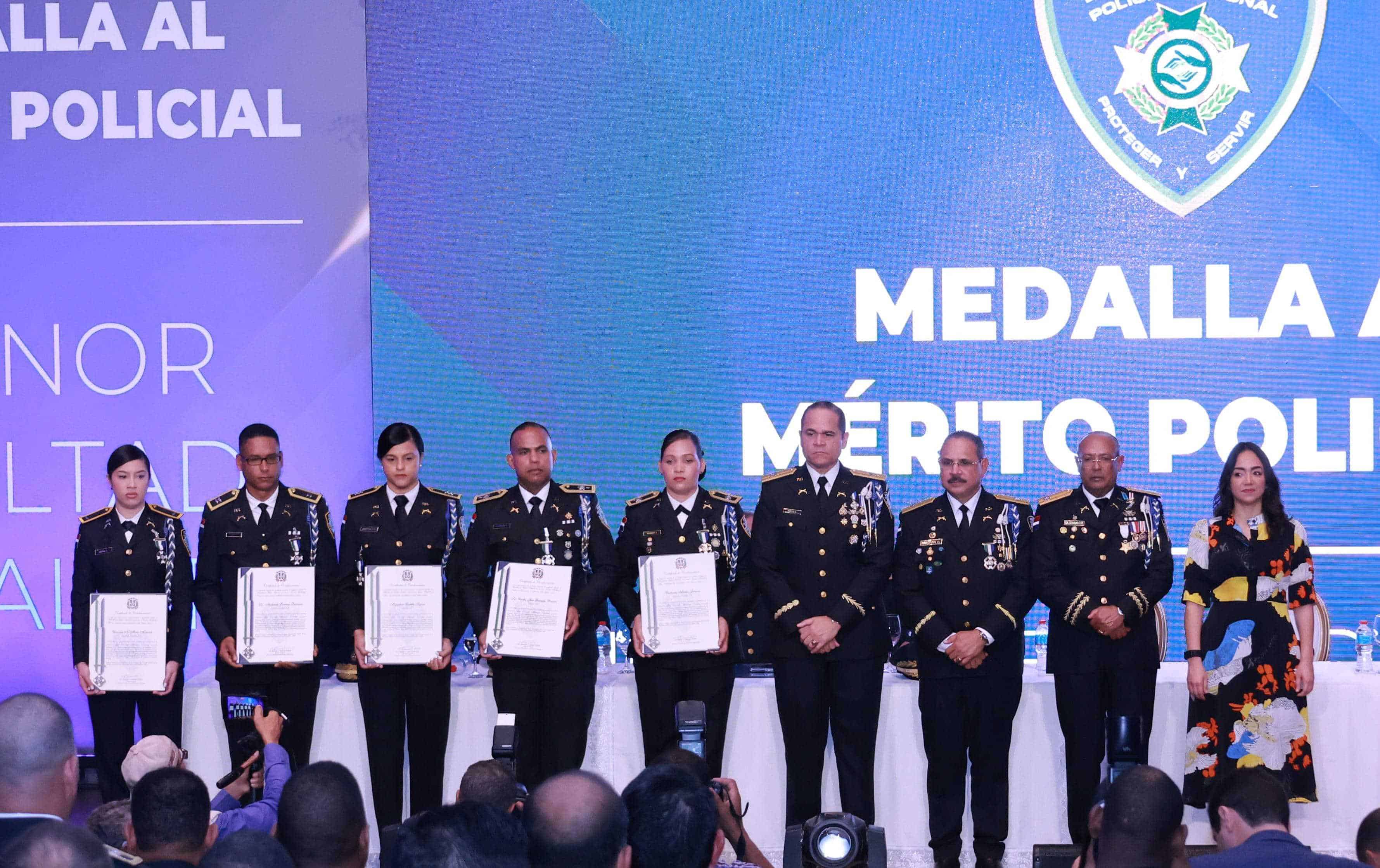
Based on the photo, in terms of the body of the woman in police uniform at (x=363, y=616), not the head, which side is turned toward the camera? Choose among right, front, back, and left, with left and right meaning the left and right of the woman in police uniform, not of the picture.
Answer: front

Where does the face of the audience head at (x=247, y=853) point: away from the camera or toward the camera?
away from the camera

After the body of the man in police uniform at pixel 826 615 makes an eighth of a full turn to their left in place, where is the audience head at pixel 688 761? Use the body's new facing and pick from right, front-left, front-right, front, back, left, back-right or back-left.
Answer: front-right

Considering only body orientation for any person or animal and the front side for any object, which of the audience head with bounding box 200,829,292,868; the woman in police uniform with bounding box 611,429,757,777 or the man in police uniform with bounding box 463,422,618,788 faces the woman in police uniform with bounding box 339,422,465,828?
the audience head

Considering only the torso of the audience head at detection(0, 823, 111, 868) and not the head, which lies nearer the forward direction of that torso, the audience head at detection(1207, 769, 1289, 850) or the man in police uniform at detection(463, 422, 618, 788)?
the man in police uniform

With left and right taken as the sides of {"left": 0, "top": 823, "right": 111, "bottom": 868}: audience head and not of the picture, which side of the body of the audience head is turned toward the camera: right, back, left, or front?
back

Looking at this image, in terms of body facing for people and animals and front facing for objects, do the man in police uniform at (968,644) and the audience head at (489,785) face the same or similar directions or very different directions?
very different directions

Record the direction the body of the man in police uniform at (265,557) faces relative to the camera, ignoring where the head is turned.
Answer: toward the camera

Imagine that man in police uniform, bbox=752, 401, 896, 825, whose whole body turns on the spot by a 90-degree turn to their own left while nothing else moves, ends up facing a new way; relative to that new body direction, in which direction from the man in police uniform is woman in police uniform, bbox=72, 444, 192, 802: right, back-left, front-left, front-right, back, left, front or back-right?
back

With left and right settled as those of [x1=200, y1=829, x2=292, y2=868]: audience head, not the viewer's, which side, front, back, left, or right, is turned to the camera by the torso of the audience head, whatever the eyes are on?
back

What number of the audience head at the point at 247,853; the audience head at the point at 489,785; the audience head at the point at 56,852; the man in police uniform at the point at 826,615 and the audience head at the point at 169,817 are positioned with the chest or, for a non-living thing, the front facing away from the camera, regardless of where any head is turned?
4

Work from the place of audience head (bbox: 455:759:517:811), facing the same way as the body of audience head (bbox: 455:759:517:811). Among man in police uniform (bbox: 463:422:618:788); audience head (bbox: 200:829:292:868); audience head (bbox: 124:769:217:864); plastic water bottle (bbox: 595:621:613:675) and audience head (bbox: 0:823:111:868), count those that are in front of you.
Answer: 2

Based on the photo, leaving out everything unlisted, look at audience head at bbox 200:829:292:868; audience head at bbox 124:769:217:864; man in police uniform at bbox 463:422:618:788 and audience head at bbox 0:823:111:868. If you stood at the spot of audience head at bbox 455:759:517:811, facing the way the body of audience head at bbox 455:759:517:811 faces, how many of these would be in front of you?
1

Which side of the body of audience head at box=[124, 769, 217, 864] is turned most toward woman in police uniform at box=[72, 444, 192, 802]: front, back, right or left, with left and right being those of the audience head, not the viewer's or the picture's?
front

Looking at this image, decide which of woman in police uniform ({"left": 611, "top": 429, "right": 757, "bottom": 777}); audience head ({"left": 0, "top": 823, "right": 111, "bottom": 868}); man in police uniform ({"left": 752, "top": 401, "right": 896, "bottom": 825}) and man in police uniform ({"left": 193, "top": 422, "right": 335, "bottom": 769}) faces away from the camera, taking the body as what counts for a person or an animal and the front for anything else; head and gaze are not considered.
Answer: the audience head

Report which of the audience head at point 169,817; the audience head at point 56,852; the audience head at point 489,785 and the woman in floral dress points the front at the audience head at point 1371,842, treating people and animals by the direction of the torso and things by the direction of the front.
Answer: the woman in floral dress

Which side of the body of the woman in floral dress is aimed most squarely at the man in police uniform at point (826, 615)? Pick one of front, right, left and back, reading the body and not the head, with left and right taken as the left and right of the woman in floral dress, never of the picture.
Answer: right
